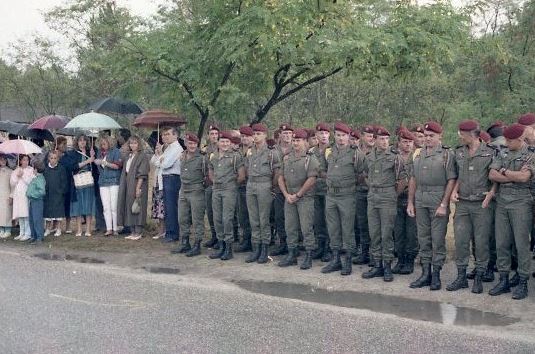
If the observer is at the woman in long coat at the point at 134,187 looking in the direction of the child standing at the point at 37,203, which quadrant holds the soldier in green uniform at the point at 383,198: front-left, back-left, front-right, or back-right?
back-left

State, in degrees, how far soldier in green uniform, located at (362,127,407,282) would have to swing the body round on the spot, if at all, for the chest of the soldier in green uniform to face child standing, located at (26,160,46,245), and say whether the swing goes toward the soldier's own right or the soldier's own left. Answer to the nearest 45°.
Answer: approximately 45° to the soldier's own right

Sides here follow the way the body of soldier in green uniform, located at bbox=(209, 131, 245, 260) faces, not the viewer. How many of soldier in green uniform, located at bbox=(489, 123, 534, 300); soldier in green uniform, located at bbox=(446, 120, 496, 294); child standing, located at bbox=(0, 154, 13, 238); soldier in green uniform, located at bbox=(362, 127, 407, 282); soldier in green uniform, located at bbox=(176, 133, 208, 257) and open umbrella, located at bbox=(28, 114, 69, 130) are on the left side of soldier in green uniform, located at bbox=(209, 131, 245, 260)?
3

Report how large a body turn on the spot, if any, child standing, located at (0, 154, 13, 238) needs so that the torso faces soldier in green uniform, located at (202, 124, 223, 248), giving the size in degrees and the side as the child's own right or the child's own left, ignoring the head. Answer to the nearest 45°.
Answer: approximately 45° to the child's own left

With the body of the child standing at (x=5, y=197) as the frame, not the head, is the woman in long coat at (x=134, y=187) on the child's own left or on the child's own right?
on the child's own left

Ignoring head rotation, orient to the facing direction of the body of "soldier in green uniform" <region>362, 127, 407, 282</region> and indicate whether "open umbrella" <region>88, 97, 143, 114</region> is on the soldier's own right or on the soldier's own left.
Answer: on the soldier's own right
